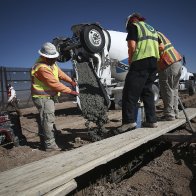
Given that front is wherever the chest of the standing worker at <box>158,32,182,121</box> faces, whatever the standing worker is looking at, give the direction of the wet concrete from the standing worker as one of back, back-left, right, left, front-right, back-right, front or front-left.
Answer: front

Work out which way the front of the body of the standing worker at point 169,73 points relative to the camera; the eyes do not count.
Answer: to the viewer's left

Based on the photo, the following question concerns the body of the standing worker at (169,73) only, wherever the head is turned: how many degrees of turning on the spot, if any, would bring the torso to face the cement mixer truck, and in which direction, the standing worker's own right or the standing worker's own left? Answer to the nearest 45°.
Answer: approximately 45° to the standing worker's own right

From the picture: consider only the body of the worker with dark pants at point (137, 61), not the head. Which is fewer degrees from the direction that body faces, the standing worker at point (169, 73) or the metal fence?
the metal fence

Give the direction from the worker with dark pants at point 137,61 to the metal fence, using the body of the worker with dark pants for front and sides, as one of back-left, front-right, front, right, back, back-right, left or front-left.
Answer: front

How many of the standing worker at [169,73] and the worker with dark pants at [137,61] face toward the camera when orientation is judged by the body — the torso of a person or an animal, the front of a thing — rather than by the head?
0

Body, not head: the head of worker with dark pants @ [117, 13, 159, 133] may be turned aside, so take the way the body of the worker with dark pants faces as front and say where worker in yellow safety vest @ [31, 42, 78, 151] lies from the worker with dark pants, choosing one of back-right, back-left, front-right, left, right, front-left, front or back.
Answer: front-left

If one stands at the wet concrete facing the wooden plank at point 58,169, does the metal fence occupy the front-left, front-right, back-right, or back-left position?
back-right

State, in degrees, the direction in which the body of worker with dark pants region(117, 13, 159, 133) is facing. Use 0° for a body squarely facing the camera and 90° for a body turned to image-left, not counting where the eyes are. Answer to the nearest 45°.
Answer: approximately 135°

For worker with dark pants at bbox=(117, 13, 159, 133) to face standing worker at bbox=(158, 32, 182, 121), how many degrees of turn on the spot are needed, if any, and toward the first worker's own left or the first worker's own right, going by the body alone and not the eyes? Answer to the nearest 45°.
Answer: approximately 90° to the first worker's own right
